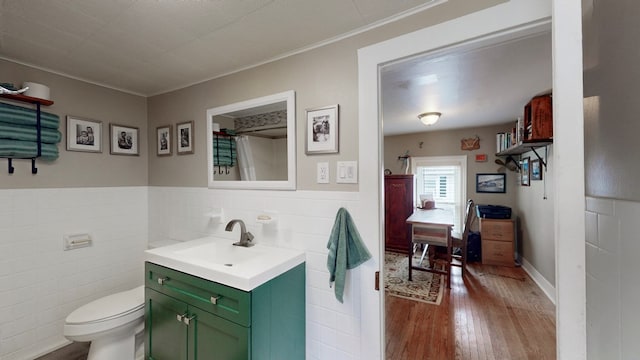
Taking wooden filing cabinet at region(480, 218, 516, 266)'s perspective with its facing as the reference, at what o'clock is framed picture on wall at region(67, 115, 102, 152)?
The framed picture on wall is roughly at 1 o'clock from the wooden filing cabinet.

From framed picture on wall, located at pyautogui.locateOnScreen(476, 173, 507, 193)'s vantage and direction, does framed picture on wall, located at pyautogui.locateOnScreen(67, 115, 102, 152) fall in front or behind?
in front

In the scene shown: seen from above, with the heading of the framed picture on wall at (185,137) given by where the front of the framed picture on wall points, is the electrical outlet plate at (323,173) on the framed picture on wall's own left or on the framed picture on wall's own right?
on the framed picture on wall's own left

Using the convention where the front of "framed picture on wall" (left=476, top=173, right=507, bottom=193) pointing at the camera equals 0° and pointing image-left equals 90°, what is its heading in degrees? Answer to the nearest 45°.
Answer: approximately 0°

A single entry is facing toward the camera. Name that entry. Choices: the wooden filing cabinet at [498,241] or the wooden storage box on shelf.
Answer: the wooden filing cabinet

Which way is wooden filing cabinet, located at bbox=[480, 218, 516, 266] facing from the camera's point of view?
toward the camera

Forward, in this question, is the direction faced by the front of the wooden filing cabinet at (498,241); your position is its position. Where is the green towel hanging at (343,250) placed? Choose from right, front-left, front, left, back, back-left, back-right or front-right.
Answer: front

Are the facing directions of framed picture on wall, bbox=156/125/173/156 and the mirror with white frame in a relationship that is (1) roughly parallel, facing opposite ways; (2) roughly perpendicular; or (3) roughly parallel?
roughly parallel

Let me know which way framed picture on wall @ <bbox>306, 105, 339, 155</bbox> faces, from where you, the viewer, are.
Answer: facing the viewer and to the left of the viewer

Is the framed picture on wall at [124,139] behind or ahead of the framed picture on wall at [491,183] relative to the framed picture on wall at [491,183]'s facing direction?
ahead

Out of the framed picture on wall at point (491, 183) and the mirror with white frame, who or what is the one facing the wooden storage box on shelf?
the framed picture on wall

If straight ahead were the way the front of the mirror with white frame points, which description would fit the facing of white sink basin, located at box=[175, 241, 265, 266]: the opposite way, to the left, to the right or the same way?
the same way

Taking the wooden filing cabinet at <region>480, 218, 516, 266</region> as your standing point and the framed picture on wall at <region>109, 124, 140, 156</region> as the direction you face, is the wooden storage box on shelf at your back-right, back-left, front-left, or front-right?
front-left

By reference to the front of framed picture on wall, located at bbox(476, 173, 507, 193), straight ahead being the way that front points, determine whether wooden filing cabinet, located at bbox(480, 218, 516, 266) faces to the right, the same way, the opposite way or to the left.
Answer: the same way

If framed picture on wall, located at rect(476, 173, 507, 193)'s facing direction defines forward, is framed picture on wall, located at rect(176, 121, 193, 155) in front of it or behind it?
in front

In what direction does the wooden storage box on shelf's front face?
to the viewer's left

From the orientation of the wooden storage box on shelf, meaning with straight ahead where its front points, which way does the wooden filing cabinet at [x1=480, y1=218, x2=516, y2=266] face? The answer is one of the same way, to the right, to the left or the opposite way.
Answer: to the left

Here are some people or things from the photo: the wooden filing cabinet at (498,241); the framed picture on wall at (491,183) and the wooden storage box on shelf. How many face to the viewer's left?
1

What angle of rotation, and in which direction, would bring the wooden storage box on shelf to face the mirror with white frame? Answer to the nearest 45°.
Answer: approximately 45° to its left
